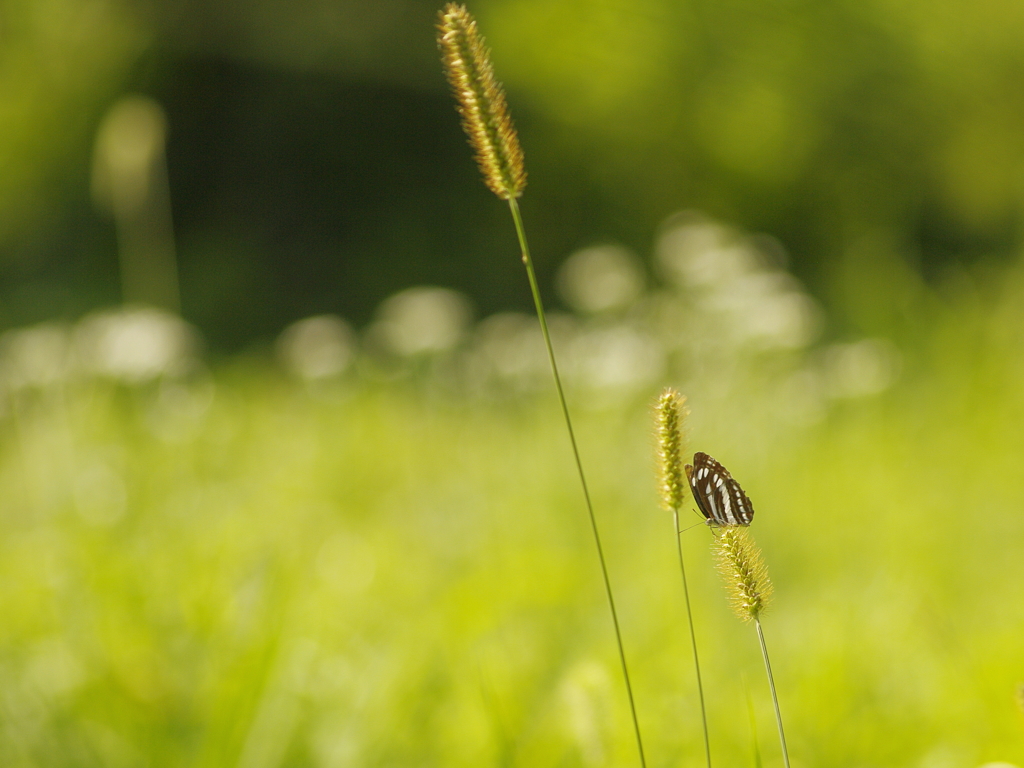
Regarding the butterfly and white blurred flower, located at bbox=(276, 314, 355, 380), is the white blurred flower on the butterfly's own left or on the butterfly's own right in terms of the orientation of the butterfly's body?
on the butterfly's own right

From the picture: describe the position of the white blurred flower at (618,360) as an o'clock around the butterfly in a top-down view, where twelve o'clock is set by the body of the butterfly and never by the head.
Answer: The white blurred flower is roughly at 3 o'clock from the butterfly.

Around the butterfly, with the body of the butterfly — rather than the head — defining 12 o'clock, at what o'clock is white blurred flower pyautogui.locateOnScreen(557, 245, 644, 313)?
The white blurred flower is roughly at 3 o'clock from the butterfly.

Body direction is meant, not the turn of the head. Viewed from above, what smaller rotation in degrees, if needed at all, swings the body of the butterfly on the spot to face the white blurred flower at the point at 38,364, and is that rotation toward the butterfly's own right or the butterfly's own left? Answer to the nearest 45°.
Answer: approximately 45° to the butterfly's own right

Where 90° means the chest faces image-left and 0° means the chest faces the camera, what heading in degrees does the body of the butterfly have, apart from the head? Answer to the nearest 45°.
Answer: approximately 90°
